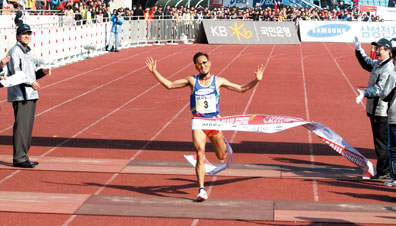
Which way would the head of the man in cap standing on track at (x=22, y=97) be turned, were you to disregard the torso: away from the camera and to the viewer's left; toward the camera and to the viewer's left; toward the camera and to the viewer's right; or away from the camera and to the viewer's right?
toward the camera and to the viewer's right

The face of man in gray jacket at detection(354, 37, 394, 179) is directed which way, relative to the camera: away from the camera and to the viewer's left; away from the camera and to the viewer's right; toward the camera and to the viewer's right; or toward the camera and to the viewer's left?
toward the camera and to the viewer's left

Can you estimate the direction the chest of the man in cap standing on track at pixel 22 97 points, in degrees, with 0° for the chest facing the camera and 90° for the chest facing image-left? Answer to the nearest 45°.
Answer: approximately 270°

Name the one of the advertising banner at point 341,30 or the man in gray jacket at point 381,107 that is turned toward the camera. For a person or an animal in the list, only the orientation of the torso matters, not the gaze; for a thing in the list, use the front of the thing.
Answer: the advertising banner

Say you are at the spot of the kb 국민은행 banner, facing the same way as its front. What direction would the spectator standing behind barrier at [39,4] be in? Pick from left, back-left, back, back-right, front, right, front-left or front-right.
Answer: right

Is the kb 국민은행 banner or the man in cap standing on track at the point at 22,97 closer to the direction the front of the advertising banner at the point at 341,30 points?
the man in cap standing on track

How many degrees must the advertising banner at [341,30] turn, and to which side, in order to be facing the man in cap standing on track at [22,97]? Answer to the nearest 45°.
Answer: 0° — it already faces them

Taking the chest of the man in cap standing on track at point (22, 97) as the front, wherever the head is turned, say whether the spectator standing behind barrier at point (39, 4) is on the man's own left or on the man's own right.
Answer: on the man's own left

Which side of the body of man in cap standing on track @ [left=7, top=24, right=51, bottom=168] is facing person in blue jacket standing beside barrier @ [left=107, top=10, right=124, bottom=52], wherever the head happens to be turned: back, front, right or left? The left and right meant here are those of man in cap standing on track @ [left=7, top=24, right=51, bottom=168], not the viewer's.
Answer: left

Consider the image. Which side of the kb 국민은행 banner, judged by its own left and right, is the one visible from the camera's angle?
front

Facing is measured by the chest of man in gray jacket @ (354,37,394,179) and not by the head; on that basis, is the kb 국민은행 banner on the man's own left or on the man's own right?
on the man's own right

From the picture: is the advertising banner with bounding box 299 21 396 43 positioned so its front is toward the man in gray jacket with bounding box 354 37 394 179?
yes
